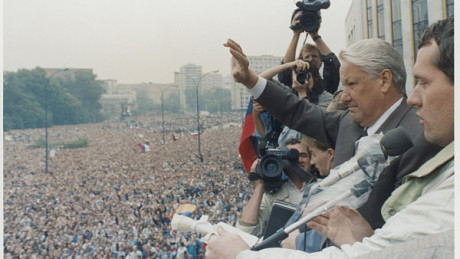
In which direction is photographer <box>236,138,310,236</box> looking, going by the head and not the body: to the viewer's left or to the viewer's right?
to the viewer's left

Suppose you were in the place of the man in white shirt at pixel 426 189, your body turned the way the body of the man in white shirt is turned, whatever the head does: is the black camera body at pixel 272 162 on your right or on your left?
on your right

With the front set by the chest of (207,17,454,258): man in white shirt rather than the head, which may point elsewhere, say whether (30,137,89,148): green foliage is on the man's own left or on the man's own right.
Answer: on the man's own right

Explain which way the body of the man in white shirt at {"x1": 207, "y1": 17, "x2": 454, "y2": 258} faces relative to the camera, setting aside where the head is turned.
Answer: to the viewer's left

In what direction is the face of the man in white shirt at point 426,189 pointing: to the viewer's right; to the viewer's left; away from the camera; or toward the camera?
to the viewer's left
